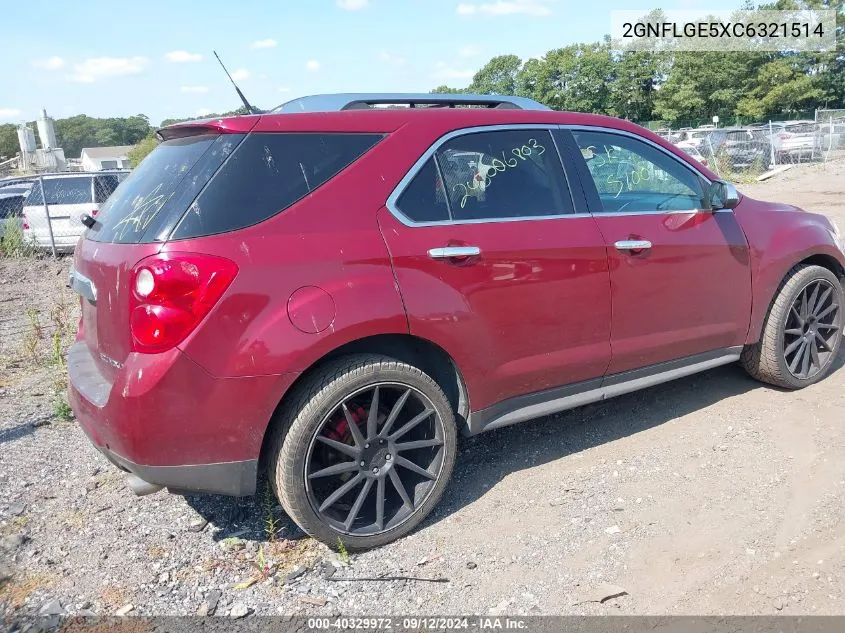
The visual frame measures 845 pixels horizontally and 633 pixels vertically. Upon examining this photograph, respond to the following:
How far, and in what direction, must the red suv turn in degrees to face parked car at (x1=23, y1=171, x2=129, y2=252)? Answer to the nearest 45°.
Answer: approximately 90° to its left

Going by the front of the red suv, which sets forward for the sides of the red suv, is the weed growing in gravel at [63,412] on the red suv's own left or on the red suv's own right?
on the red suv's own left

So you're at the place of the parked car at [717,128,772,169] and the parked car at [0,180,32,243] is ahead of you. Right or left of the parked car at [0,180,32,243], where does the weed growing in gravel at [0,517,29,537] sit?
left

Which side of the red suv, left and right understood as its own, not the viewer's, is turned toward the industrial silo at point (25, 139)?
left

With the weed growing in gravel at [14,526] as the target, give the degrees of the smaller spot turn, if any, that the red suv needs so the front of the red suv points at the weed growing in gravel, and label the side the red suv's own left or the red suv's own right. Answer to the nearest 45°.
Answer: approximately 135° to the red suv's own left

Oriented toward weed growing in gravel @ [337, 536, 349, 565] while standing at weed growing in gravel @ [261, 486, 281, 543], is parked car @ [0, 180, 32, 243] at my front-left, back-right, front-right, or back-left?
back-left

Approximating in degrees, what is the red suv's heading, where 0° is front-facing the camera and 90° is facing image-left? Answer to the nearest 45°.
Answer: approximately 225°

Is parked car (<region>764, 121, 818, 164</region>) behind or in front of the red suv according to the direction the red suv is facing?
in front

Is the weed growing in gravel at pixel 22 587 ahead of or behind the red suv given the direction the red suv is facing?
behind

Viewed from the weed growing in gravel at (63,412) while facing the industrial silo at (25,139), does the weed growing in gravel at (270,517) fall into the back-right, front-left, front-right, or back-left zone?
back-right
